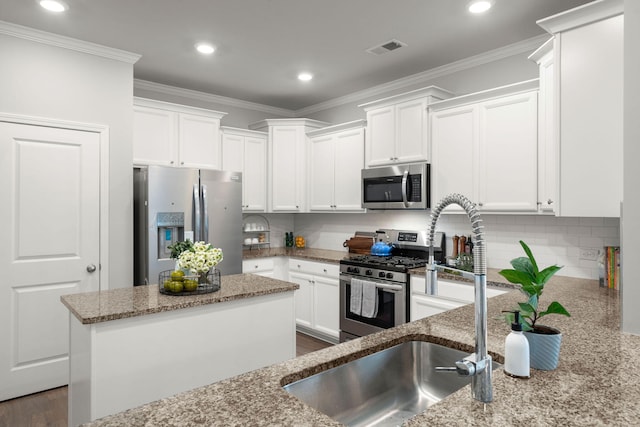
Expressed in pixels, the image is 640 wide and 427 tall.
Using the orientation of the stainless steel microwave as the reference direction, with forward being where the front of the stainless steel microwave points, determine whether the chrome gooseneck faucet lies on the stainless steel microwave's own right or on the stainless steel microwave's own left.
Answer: on the stainless steel microwave's own left

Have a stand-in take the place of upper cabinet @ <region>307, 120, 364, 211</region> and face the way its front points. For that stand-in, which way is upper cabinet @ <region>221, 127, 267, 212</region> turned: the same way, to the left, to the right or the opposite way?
to the left

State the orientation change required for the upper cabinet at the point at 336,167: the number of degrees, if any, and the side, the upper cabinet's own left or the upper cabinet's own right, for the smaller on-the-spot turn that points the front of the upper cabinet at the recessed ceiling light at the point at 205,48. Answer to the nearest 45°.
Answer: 0° — it already faces it

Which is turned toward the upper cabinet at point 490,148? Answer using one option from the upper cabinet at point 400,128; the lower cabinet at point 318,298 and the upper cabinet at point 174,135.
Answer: the upper cabinet at point 174,135
